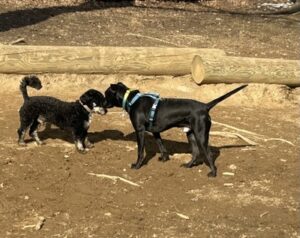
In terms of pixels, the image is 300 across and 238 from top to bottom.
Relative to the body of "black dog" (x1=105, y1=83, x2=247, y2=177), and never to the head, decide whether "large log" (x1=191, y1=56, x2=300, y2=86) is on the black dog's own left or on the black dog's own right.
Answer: on the black dog's own right

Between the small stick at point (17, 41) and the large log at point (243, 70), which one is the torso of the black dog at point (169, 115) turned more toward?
the small stick

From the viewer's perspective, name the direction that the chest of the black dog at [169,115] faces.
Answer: to the viewer's left

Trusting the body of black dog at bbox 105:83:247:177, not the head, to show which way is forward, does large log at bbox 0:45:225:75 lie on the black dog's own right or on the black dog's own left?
on the black dog's own right

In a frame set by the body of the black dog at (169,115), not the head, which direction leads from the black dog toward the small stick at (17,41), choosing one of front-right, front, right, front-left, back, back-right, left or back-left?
front-right
